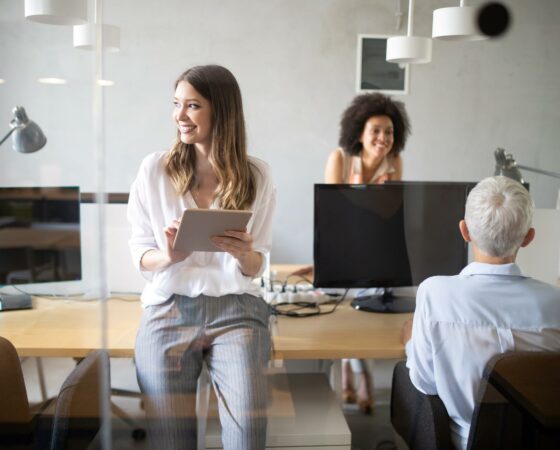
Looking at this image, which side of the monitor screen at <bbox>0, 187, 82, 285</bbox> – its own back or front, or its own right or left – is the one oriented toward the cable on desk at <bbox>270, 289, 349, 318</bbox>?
left

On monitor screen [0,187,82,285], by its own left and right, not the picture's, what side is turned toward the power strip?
left

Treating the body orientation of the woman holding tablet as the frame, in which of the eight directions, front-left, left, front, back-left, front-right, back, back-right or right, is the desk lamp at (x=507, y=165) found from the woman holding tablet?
left

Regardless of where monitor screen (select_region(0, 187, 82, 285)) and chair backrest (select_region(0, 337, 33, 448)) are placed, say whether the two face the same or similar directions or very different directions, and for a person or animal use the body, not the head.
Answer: very different directions

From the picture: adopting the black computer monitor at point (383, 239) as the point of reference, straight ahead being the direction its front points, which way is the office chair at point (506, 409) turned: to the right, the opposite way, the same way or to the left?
the opposite way

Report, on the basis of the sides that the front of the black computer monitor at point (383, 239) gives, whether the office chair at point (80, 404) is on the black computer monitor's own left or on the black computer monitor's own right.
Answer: on the black computer monitor's own right

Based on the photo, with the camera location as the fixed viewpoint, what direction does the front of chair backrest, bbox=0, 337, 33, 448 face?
facing away from the viewer

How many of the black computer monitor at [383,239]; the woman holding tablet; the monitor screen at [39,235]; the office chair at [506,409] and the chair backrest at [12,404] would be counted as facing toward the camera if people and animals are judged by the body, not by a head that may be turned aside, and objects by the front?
3

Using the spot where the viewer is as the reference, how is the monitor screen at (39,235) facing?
facing the viewer

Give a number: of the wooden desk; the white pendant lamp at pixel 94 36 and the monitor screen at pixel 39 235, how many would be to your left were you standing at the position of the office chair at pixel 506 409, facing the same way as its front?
3

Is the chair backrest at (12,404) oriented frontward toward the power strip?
no

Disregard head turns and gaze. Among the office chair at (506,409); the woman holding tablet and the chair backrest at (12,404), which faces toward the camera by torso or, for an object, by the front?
the woman holding tablet

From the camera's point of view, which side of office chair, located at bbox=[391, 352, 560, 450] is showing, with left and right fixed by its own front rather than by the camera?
back

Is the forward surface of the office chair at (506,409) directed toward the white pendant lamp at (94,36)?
no

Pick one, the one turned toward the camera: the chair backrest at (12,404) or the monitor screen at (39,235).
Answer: the monitor screen

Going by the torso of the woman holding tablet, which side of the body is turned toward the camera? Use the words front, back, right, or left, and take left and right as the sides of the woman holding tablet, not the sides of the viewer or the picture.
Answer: front

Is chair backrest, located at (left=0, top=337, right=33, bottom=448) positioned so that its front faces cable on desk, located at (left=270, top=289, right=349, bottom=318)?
no
